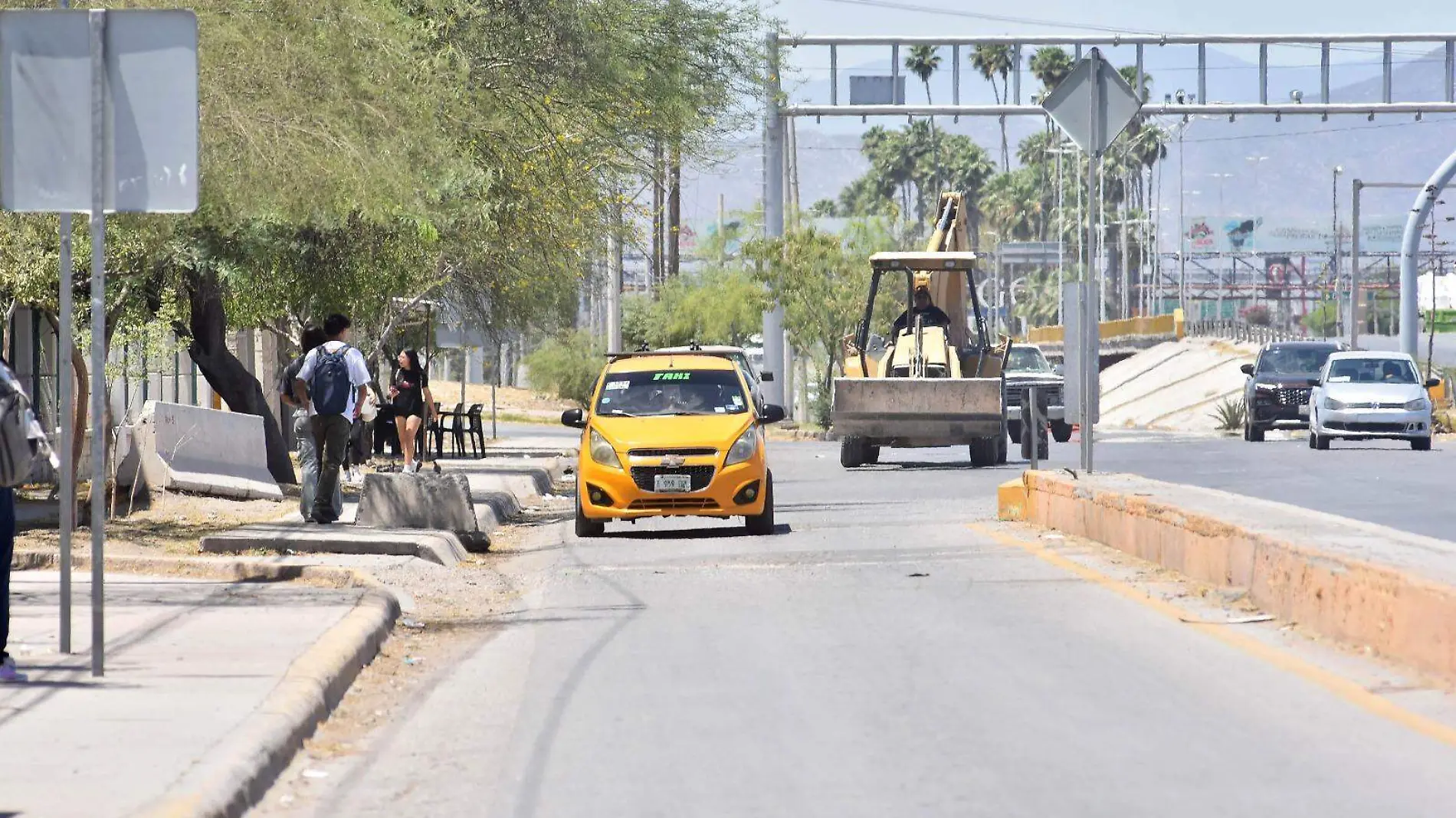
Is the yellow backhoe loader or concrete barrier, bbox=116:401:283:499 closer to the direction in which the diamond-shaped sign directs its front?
the yellow backhoe loader

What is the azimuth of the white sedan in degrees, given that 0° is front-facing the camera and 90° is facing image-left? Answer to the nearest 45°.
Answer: approximately 0°

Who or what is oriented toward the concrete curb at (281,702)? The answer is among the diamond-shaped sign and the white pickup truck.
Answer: the white pickup truck

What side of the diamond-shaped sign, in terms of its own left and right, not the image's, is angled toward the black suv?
front

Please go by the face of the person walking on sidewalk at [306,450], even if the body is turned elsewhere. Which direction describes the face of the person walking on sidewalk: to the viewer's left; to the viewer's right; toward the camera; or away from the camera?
away from the camera

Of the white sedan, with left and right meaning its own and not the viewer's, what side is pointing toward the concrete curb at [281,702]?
front

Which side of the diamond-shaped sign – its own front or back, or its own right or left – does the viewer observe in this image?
back

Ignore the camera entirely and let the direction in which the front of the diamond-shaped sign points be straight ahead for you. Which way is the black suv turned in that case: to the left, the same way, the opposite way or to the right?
the opposite way

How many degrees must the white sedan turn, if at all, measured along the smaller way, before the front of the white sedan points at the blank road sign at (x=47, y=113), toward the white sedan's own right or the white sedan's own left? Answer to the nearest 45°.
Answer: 0° — it already faces it

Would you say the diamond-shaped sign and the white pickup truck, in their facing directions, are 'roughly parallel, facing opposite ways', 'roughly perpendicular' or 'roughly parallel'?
roughly parallel, facing opposite ways

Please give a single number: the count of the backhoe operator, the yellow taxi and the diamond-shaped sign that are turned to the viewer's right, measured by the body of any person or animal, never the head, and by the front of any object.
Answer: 0

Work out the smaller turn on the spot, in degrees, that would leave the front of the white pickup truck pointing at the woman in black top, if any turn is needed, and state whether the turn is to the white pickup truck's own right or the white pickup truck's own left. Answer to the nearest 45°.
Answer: approximately 45° to the white pickup truck's own right

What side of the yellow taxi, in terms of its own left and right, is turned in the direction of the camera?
front

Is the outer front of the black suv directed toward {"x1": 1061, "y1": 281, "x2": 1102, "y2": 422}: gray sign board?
yes

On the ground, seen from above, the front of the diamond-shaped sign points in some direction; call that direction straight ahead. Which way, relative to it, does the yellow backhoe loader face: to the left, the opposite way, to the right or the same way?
the opposite way
